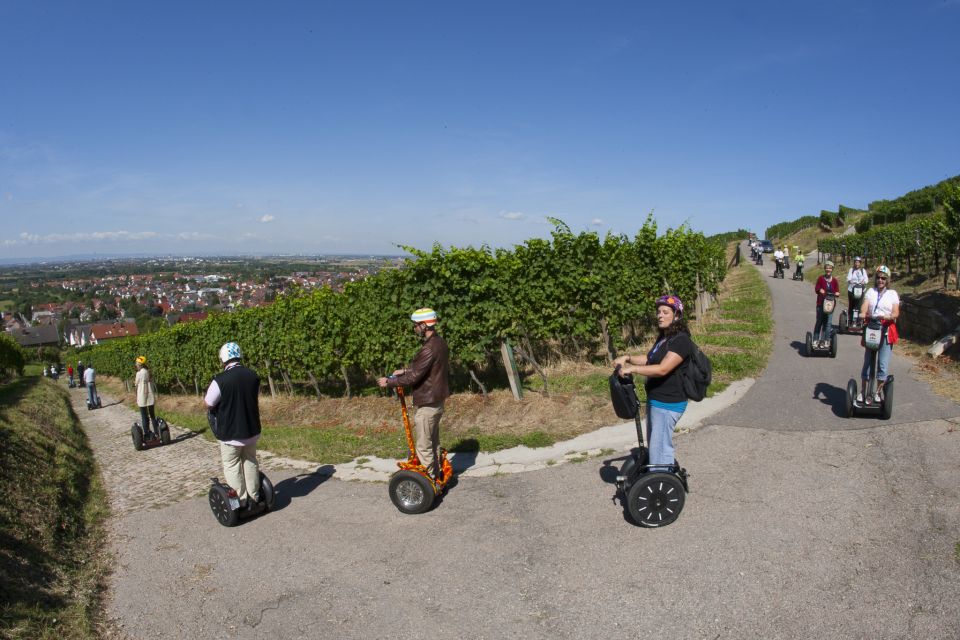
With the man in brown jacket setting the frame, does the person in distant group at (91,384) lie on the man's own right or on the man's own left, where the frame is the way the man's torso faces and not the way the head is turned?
on the man's own right

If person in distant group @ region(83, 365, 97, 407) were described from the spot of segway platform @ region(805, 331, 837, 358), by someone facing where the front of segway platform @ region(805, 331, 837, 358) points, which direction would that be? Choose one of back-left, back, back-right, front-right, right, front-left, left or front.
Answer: right

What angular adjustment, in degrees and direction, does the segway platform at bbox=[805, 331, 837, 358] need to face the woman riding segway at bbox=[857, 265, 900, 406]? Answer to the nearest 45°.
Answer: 0° — it already faces them

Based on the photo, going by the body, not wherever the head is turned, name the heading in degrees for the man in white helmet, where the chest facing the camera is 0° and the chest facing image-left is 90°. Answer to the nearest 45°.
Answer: approximately 135°

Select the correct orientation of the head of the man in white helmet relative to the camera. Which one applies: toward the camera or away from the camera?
away from the camera

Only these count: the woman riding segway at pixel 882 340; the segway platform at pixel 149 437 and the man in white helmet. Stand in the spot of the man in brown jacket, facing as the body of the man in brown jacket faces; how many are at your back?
1

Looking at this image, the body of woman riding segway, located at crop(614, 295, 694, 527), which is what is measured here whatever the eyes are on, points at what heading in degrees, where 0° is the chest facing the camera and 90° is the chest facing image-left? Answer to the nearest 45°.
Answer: approximately 90°

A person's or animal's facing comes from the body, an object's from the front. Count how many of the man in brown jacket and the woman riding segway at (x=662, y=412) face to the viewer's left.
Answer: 2

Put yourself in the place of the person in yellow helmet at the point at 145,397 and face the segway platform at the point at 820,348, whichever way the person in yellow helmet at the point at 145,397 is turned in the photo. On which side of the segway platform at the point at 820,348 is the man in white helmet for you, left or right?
right

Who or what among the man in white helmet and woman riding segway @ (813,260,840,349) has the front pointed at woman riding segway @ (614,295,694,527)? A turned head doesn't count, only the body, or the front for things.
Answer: woman riding segway @ (813,260,840,349)

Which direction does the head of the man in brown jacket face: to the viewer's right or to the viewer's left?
to the viewer's left

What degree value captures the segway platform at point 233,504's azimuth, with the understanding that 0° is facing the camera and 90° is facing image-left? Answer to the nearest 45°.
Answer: approximately 135°

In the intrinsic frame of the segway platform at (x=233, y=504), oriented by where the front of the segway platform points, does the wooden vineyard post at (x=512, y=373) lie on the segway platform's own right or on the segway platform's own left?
on the segway platform's own right

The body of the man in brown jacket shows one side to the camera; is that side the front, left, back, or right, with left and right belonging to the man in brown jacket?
left
